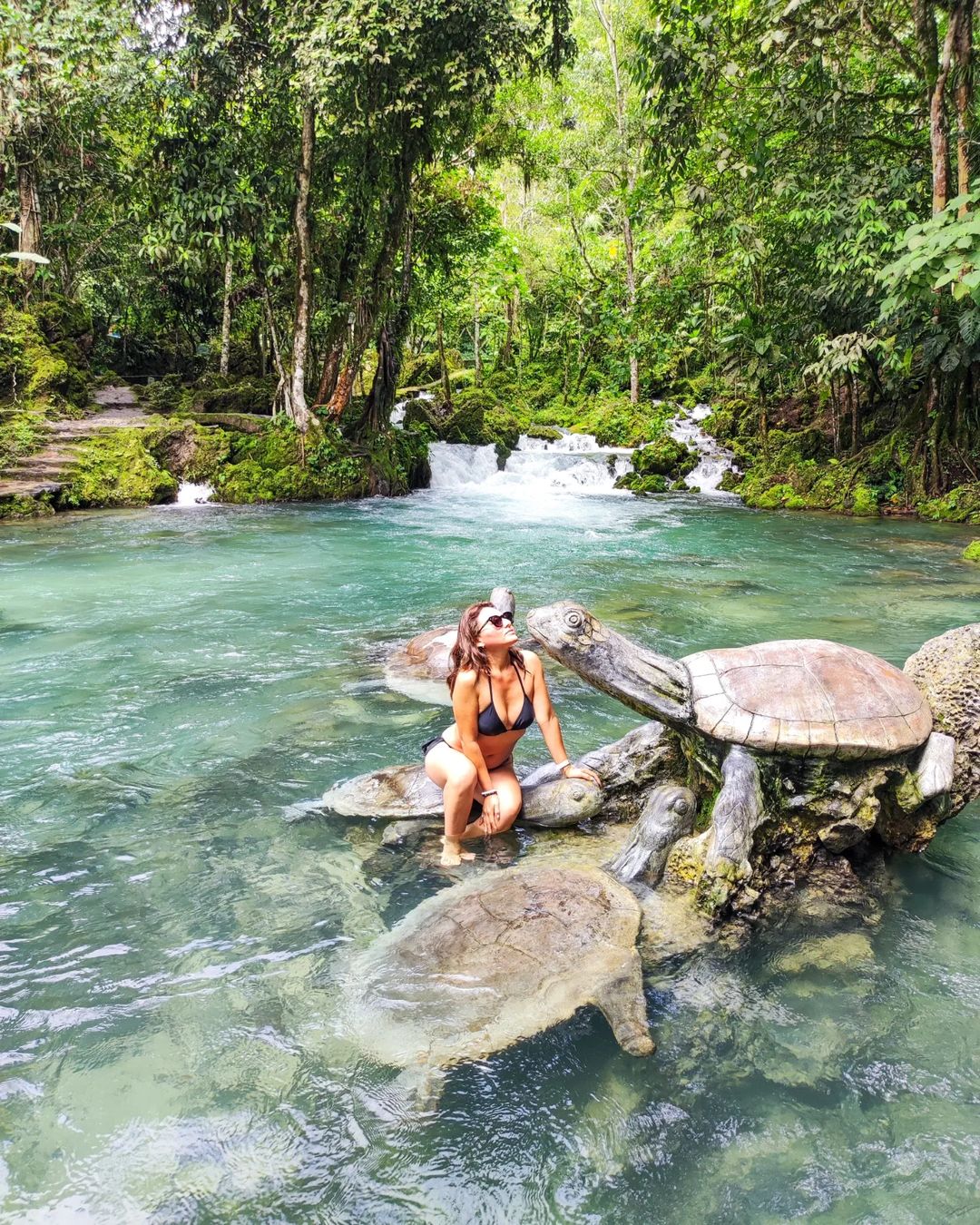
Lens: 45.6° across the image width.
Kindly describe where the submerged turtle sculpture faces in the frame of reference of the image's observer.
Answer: facing away from the viewer and to the right of the viewer

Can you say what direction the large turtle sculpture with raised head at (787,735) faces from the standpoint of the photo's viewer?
facing to the left of the viewer

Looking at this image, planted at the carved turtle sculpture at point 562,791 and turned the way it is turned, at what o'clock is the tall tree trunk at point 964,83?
The tall tree trunk is roughly at 10 o'clock from the carved turtle sculpture.

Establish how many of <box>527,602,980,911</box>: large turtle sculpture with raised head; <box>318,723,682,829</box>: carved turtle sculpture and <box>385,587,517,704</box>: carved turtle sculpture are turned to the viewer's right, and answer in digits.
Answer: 2

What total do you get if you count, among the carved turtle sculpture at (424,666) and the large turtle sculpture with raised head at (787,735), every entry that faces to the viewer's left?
1

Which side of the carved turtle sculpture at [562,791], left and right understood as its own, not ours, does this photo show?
right

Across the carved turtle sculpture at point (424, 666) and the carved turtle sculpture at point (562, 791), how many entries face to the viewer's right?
2

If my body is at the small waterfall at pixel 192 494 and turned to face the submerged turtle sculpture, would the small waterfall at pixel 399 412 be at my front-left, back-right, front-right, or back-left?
back-left

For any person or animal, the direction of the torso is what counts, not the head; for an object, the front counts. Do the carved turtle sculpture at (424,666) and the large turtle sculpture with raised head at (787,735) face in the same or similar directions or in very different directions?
very different directions

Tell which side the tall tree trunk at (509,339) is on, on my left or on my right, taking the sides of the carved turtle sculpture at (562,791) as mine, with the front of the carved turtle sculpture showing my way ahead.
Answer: on my left

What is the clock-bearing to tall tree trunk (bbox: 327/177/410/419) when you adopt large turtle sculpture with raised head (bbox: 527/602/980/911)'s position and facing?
The tall tree trunk is roughly at 2 o'clock from the large turtle sculpture with raised head.

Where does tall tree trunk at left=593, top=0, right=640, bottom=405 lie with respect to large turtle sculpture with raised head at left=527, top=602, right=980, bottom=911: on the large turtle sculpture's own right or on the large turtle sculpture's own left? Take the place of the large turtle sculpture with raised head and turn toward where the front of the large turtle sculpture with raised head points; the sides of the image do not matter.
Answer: on the large turtle sculpture's own right

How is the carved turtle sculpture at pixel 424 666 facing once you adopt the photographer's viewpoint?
facing to the right of the viewer

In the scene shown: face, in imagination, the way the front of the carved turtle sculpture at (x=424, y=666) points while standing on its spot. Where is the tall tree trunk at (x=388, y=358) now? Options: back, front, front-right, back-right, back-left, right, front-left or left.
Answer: left

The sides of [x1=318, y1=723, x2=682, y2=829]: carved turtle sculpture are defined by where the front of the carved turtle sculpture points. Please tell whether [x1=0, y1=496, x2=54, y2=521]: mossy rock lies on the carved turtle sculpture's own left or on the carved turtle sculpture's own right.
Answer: on the carved turtle sculpture's own left

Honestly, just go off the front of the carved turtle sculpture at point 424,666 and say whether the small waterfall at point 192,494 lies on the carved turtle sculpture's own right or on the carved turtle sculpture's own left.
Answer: on the carved turtle sculpture's own left

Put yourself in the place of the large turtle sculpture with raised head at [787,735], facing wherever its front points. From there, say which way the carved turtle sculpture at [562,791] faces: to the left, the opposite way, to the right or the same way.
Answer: the opposite way
